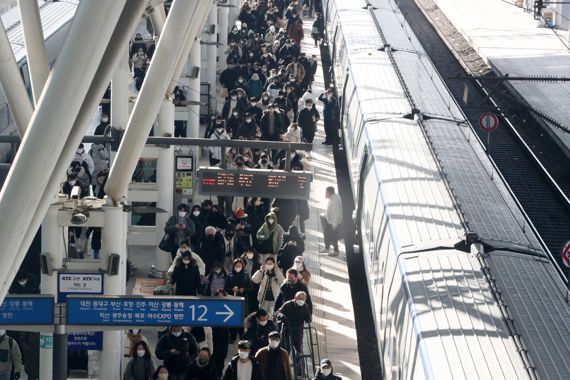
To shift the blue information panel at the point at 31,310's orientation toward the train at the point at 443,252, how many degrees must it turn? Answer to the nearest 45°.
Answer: approximately 90° to its left

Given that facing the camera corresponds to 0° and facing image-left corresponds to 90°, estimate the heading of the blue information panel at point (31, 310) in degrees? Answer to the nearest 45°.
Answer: approximately 0°
